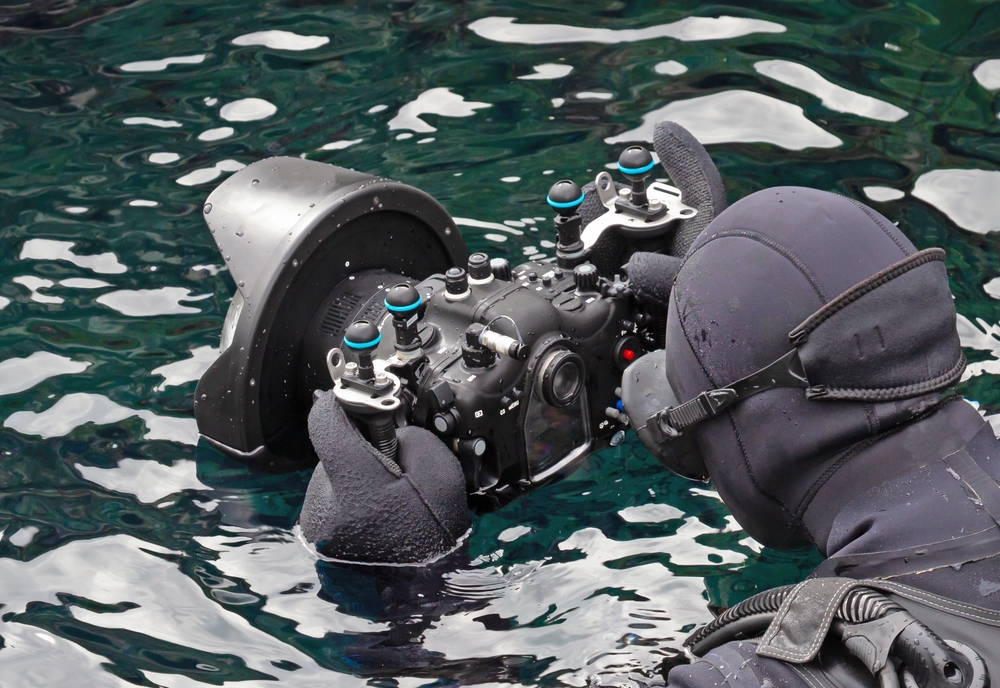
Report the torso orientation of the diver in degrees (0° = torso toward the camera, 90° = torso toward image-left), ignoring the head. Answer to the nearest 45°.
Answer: approximately 135°

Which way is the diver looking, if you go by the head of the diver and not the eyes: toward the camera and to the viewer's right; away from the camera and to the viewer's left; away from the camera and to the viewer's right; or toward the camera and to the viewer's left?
away from the camera and to the viewer's left
